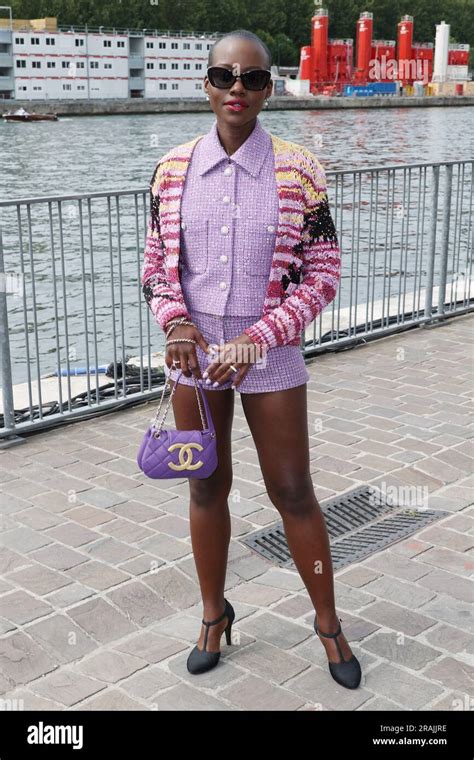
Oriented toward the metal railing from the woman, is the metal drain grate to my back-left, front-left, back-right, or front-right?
front-right

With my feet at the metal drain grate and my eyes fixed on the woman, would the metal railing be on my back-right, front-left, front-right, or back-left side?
back-right

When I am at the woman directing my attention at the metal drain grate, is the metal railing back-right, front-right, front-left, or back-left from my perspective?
front-left

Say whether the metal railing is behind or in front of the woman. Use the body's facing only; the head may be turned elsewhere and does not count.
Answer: behind

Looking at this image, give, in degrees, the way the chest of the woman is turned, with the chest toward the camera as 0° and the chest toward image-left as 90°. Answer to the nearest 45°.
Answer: approximately 0°

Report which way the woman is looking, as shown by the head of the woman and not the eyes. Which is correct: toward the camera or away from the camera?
toward the camera
